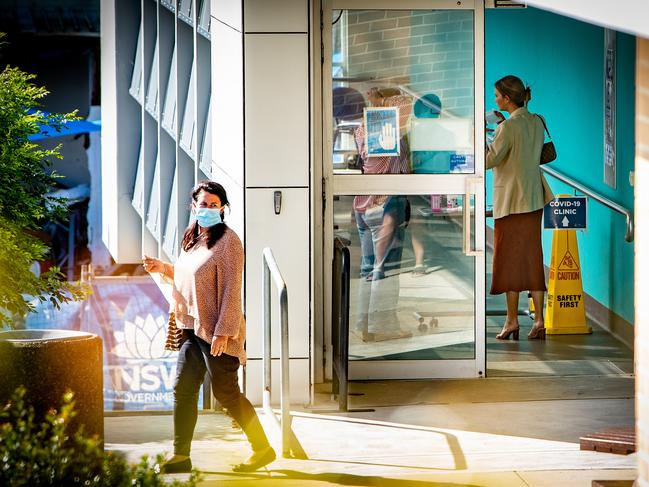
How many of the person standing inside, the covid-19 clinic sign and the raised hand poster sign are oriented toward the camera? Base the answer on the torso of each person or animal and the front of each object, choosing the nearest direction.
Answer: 2

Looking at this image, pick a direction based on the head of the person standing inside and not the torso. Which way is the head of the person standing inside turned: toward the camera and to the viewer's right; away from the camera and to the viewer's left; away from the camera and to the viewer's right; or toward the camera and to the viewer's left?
away from the camera and to the viewer's left

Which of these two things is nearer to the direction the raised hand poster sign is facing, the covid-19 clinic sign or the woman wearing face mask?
the woman wearing face mask

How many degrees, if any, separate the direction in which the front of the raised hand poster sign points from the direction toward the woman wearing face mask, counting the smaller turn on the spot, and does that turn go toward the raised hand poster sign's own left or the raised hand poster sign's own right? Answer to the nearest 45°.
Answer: approximately 45° to the raised hand poster sign's own right

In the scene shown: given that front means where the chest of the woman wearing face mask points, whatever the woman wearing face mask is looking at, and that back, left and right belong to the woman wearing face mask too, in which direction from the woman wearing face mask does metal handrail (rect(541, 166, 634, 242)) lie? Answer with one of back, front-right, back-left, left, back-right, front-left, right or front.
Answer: back

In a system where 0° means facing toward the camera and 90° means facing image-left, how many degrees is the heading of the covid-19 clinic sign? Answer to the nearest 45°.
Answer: approximately 0°

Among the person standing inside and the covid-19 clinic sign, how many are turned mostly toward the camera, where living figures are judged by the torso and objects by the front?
1

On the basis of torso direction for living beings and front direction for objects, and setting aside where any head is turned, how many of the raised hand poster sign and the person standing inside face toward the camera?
1

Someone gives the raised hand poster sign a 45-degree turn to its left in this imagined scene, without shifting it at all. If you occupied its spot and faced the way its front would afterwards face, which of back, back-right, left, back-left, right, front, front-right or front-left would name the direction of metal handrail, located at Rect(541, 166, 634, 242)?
left

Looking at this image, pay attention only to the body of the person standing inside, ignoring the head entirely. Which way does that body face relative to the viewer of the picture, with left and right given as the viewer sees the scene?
facing away from the viewer and to the left of the viewer
